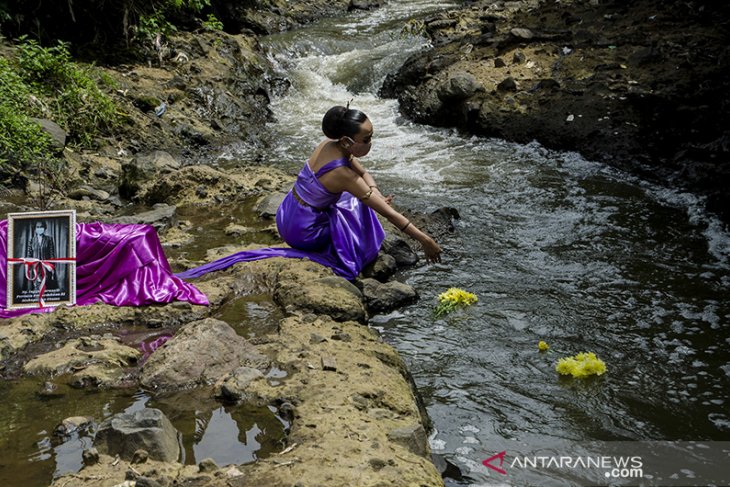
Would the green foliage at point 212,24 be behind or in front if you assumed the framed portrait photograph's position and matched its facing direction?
behind

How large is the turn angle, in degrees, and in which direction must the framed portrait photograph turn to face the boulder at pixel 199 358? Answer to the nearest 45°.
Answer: approximately 45° to its left

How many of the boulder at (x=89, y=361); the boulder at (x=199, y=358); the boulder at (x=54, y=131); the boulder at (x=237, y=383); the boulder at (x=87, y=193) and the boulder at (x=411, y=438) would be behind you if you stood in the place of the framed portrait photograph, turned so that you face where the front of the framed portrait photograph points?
2

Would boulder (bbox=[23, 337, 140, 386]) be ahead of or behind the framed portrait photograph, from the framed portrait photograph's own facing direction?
ahead

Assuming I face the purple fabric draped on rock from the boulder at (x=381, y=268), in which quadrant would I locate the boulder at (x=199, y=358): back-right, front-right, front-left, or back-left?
front-left

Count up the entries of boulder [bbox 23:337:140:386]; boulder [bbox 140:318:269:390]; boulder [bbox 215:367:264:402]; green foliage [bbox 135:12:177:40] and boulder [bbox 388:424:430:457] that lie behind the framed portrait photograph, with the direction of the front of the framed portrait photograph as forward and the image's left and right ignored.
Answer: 1

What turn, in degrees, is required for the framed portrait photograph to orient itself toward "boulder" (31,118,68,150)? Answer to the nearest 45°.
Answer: approximately 180°

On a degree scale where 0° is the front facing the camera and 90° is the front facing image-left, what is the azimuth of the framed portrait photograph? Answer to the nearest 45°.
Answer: approximately 0°

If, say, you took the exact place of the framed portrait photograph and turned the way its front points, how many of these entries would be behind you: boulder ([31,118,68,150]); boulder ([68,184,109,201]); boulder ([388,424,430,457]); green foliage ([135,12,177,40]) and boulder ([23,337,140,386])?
3

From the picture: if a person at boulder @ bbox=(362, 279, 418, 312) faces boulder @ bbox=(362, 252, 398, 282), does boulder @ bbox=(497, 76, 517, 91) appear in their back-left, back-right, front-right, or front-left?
front-right

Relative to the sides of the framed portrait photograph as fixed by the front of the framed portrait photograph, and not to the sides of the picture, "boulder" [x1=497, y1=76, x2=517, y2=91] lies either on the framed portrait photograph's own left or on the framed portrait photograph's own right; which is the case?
on the framed portrait photograph's own left

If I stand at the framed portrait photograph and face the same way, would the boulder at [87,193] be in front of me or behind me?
behind

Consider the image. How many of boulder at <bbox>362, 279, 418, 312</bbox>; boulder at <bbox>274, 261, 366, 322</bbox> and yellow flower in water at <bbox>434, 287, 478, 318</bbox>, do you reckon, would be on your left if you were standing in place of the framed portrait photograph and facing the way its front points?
3

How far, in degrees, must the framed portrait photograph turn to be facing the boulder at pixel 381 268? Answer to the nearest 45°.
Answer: approximately 90° to its left
